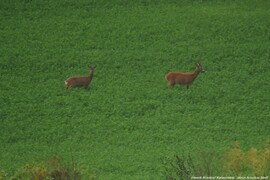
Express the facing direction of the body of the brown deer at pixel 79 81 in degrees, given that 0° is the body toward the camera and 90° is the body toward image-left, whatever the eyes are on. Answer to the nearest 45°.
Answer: approximately 270°
